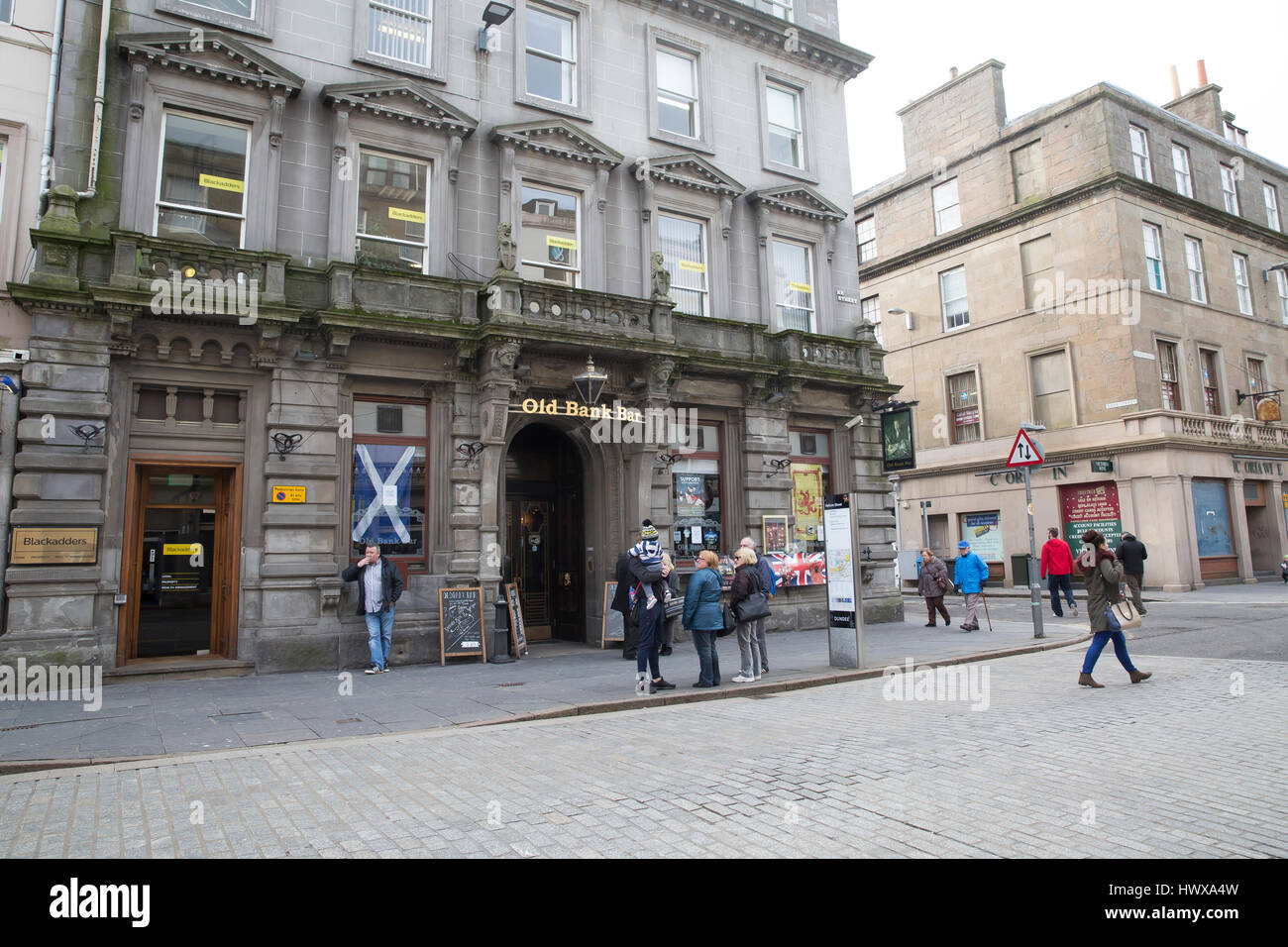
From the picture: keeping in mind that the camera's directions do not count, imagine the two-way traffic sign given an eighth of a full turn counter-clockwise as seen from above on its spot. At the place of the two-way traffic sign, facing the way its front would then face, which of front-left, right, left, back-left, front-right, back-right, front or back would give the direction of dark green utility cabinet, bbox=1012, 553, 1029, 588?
back-left

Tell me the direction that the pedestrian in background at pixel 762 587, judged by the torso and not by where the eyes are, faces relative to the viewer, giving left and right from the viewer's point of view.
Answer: facing to the left of the viewer

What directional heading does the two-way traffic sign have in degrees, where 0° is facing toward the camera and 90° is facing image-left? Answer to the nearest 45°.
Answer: approximately 0°

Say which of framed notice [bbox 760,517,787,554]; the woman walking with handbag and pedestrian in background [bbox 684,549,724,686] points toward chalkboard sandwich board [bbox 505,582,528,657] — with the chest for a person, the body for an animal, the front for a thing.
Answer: the pedestrian in background

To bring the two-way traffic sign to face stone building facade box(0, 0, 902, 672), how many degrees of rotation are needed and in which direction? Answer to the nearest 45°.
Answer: approximately 45° to its right

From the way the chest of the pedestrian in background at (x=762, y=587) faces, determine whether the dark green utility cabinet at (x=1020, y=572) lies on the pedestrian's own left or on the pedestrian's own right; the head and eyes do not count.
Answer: on the pedestrian's own right

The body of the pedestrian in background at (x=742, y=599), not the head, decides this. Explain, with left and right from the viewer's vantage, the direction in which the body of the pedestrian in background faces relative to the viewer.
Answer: facing to the left of the viewer

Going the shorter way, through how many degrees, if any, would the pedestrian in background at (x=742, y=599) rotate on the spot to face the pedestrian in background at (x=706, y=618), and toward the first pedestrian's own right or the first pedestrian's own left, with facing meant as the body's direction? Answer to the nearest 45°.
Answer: approximately 45° to the first pedestrian's own left
